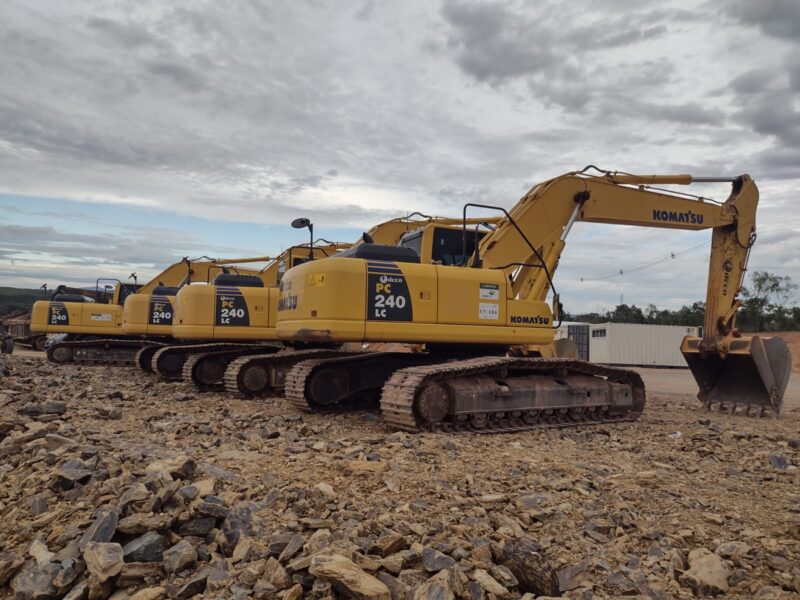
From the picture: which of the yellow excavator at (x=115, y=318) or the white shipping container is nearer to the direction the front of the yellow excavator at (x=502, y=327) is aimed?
the white shipping container

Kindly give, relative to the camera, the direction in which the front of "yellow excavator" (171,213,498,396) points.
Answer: facing away from the viewer and to the right of the viewer

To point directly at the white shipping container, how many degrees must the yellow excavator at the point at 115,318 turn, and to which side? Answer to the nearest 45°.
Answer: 0° — it already faces it

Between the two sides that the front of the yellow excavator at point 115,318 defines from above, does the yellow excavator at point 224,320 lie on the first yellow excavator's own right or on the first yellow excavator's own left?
on the first yellow excavator's own right

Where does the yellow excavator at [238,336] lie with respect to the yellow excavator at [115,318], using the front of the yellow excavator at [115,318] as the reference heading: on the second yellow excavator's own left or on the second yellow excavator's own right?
on the second yellow excavator's own right

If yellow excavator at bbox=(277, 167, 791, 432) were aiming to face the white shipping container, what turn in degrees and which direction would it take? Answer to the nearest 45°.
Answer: approximately 45° to its left

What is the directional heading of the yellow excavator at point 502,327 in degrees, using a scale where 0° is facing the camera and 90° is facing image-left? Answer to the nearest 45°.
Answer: approximately 225°

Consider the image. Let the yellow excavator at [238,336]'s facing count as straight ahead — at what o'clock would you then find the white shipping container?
The white shipping container is roughly at 12 o'clock from the yellow excavator.

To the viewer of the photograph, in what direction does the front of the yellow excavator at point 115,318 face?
facing to the right of the viewer

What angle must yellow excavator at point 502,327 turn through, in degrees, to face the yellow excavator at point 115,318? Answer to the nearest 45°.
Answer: approximately 90° to its left

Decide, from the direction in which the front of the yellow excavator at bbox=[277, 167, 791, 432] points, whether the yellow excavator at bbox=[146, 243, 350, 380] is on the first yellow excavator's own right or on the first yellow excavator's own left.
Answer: on the first yellow excavator's own left
